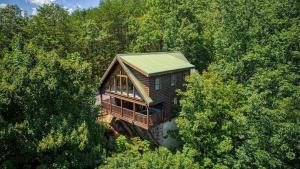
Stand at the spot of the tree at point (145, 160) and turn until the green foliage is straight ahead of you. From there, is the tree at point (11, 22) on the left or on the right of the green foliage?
right

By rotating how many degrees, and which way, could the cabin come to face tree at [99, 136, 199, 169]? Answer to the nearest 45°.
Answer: approximately 45° to its left

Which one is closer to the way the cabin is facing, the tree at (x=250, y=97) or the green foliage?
the green foliage

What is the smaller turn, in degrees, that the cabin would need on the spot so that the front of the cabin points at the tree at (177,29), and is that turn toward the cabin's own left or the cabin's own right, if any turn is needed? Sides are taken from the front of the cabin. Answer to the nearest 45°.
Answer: approximately 135° to the cabin's own right

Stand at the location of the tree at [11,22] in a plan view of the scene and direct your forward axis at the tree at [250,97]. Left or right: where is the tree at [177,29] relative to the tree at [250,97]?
left

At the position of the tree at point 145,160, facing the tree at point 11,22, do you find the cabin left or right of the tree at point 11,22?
right

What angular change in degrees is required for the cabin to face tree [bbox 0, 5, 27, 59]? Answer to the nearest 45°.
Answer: approximately 90° to its right

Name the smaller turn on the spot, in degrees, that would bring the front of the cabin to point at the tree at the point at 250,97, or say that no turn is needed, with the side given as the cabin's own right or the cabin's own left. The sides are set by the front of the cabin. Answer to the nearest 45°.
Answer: approximately 135° to the cabin's own left

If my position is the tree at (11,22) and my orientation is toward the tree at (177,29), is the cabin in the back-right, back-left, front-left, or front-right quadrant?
front-right

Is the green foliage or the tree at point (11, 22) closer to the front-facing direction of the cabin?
the green foliage

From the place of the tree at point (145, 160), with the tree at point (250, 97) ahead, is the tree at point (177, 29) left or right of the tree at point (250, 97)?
left

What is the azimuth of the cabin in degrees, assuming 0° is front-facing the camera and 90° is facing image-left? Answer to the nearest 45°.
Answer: approximately 45°
